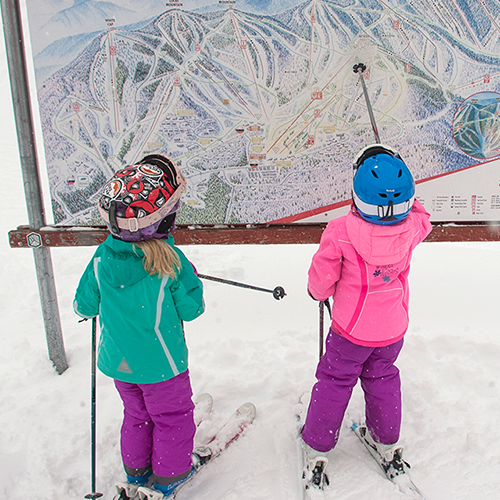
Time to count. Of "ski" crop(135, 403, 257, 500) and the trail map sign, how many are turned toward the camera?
1

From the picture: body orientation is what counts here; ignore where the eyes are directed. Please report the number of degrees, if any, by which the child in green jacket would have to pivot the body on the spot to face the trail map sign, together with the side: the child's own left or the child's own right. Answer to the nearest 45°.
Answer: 0° — they already face it

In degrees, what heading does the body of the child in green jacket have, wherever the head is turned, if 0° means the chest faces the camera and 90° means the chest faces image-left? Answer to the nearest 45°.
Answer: approximately 225°

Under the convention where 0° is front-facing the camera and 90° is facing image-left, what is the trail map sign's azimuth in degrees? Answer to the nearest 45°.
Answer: approximately 0°

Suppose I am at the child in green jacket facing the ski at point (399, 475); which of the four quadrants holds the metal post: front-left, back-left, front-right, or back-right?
back-left

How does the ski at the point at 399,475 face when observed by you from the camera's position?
facing away from the viewer and to the left of the viewer

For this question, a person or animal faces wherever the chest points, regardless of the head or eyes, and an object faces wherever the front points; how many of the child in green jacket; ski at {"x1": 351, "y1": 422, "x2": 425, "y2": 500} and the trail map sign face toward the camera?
1

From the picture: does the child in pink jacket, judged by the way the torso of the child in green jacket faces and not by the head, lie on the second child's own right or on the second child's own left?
on the second child's own right

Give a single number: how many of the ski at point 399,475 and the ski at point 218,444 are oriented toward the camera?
0

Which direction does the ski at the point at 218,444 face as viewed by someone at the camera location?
facing away from the viewer and to the right of the viewer

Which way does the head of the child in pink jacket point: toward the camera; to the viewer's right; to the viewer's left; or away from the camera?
away from the camera
